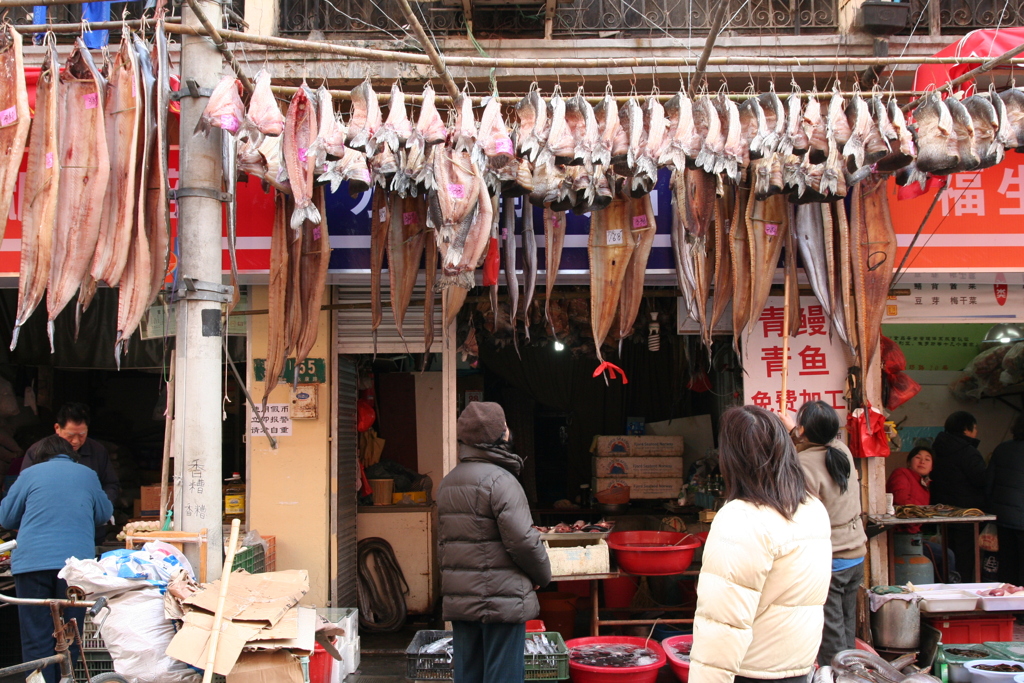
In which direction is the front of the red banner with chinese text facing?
toward the camera

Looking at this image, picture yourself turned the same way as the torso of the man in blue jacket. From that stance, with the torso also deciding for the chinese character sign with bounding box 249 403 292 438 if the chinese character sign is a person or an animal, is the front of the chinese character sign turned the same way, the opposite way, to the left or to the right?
the opposite way

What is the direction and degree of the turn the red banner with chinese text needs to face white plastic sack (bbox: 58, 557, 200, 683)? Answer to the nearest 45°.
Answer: approximately 45° to its right

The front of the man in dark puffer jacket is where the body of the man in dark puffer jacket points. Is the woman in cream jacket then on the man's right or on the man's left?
on the man's right

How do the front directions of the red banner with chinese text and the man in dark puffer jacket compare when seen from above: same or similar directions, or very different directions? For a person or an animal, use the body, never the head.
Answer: very different directions

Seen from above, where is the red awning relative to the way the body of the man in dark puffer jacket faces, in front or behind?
in front

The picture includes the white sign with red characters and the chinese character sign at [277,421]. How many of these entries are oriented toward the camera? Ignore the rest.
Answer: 2

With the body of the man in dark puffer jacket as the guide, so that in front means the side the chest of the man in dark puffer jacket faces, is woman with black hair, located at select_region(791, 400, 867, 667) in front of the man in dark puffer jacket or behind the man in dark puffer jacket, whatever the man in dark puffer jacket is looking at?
in front

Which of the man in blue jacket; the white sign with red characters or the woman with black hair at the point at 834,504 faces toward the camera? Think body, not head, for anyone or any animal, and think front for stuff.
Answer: the white sign with red characters

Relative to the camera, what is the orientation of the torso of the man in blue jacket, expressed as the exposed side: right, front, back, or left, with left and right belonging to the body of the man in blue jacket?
back

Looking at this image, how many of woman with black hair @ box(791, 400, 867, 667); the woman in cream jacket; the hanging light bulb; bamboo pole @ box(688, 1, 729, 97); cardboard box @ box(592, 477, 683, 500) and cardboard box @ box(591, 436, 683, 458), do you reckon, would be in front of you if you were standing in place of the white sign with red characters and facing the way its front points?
3

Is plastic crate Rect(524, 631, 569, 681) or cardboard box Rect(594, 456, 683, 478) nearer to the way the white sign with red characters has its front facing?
the plastic crate
